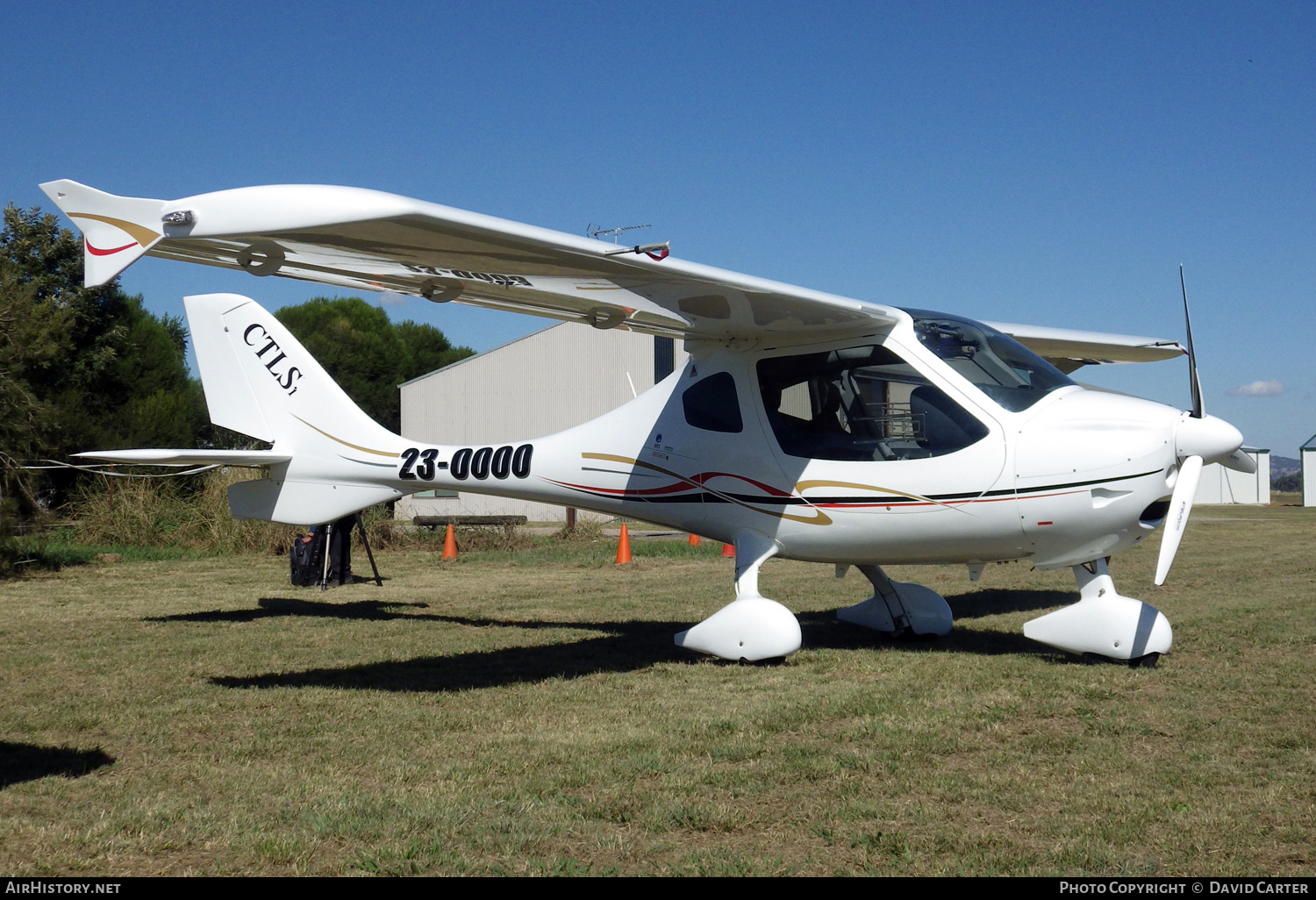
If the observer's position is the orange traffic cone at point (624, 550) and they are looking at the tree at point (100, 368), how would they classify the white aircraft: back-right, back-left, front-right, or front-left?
back-left

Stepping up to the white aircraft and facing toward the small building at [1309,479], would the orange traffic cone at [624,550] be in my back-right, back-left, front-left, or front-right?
front-left

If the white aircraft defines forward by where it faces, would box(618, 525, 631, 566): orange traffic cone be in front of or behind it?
behind

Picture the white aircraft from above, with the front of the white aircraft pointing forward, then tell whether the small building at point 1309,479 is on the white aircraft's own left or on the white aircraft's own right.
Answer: on the white aircraft's own left

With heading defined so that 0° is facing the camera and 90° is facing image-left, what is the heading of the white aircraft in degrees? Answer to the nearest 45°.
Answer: approximately 315°

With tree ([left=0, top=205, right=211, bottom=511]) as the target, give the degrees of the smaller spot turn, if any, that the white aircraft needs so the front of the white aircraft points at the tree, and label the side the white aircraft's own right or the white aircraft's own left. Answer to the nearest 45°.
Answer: approximately 180°
